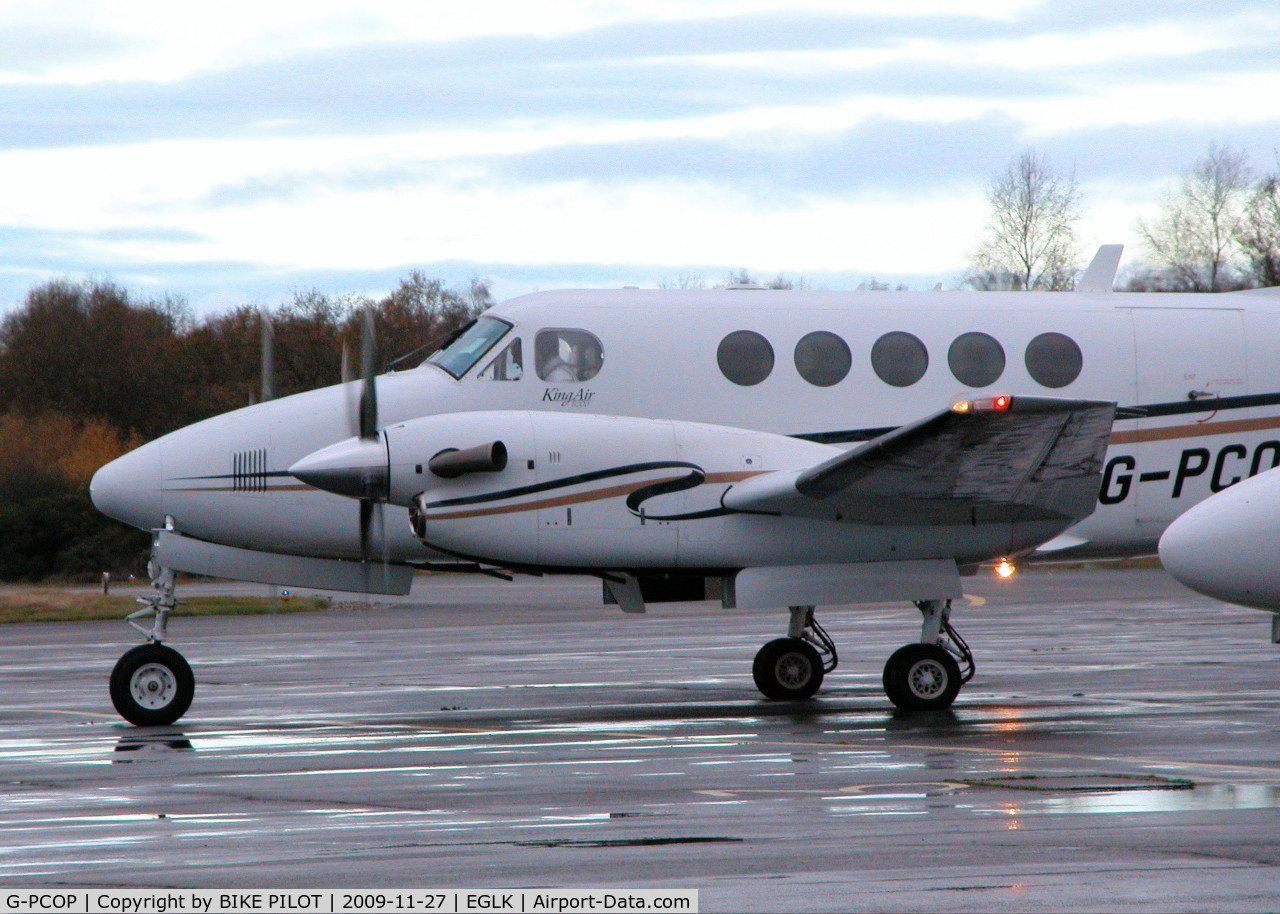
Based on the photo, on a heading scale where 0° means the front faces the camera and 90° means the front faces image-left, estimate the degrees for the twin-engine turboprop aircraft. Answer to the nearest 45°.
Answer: approximately 90°
